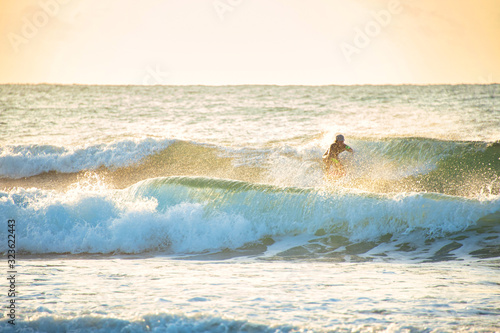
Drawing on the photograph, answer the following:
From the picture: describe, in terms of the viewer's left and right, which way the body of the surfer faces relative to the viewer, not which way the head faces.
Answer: facing the viewer and to the right of the viewer
